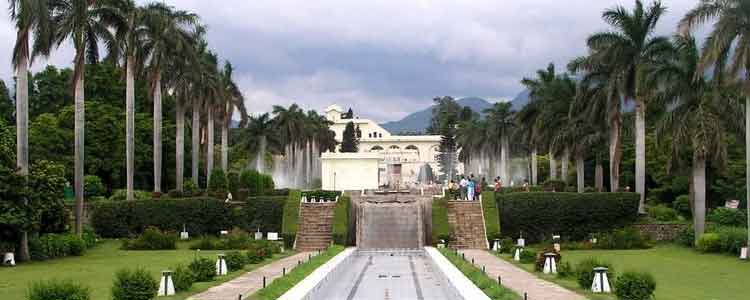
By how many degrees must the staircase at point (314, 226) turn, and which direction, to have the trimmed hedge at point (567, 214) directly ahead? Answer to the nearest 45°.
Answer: approximately 90° to its left

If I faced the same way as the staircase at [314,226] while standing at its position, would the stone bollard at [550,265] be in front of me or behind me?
in front

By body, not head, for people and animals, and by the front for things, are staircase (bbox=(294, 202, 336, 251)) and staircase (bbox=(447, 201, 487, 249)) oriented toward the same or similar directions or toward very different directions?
same or similar directions

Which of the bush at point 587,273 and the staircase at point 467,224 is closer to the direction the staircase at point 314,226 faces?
the bush

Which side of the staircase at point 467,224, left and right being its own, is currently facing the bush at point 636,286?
front

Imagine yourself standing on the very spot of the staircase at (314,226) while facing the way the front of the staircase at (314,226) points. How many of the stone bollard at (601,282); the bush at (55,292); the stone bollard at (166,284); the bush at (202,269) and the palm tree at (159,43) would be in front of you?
4

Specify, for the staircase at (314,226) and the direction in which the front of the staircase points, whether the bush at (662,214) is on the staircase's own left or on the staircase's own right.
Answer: on the staircase's own left

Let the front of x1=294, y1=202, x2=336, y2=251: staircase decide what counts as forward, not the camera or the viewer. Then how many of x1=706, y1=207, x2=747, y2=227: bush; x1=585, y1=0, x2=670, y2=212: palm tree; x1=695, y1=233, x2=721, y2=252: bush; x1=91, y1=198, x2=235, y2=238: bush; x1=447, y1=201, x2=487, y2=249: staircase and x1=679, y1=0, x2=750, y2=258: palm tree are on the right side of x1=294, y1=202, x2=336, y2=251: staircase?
1

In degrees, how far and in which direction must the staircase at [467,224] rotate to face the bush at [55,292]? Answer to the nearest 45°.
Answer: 0° — it already faces it

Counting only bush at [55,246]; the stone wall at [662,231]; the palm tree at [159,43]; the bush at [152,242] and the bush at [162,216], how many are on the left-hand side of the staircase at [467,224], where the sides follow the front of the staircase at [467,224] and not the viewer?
1

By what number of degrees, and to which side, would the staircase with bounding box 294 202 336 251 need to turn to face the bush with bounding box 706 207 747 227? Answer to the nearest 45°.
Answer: approximately 90° to its left

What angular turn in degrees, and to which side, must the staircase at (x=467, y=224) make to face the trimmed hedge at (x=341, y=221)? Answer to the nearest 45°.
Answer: approximately 90° to its right

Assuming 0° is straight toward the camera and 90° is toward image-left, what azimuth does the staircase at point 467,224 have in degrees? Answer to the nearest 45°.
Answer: approximately 0°

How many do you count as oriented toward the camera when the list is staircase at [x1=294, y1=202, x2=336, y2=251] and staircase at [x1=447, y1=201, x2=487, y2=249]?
2

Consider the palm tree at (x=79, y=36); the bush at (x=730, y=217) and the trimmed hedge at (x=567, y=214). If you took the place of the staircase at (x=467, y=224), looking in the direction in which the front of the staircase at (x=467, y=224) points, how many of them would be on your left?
2

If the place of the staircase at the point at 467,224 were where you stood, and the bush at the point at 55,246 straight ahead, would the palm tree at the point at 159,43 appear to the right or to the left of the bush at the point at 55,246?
right

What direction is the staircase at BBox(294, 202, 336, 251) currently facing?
toward the camera

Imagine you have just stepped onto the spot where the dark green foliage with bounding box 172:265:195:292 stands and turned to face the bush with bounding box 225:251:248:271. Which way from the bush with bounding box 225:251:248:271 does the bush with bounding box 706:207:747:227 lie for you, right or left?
right

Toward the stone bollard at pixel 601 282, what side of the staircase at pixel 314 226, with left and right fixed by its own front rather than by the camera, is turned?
front
